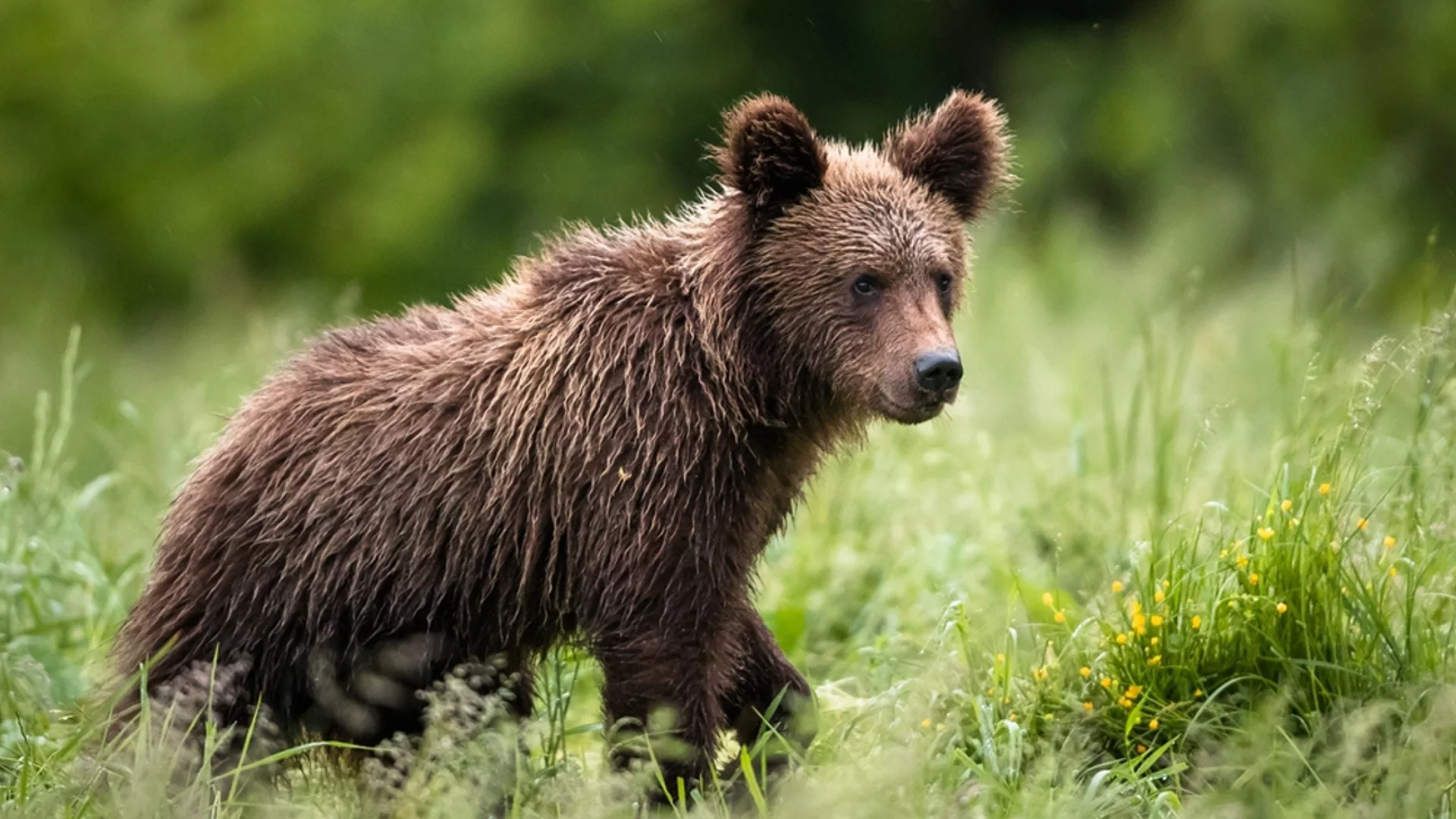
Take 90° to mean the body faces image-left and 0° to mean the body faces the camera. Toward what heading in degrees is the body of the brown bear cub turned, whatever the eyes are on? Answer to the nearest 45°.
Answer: approximately 270°
